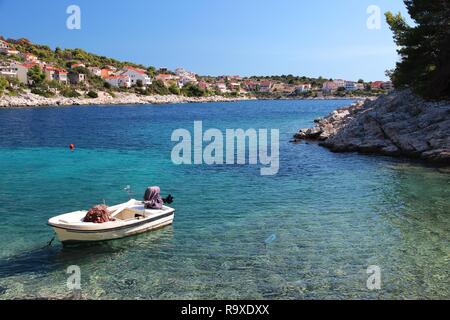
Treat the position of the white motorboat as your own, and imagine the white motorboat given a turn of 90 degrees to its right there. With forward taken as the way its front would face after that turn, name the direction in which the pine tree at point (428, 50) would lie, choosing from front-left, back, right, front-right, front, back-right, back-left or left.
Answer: right

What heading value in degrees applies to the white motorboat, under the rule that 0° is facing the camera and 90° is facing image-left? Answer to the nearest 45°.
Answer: approximately 45°
